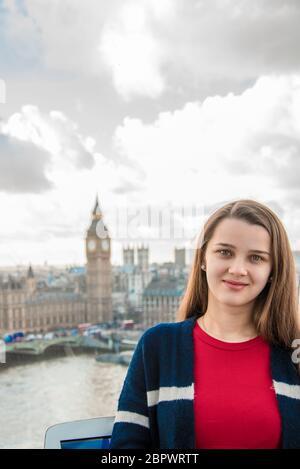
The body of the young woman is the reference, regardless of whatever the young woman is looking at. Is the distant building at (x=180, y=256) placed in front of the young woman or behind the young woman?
behind

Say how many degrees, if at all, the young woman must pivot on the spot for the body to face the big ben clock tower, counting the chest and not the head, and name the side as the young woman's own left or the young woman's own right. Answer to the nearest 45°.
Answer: approximately 180°

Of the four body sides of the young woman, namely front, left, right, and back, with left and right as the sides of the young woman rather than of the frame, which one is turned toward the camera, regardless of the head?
front

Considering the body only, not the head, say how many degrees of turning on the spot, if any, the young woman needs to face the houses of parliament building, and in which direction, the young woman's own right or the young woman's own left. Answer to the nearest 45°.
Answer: approximately 180°

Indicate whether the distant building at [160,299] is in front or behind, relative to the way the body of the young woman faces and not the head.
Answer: behind

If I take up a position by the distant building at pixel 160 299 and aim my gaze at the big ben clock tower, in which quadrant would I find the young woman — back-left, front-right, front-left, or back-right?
back-left
